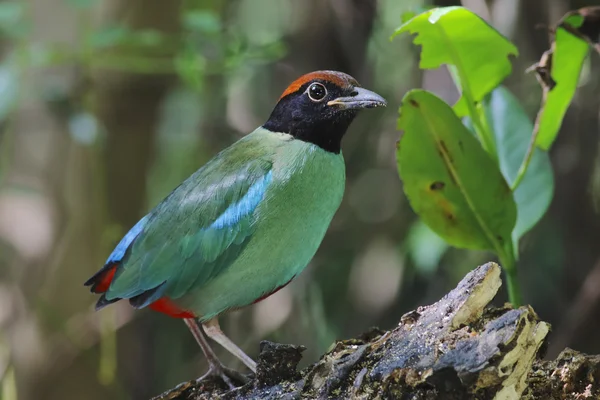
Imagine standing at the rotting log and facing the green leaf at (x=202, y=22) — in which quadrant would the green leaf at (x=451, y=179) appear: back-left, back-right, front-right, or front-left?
front-right

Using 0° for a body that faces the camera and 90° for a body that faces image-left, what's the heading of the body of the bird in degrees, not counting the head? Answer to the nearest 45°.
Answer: approximately 270°

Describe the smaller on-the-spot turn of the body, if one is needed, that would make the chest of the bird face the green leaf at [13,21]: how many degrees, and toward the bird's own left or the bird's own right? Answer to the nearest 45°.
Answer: approximately 90° to the bird's own left

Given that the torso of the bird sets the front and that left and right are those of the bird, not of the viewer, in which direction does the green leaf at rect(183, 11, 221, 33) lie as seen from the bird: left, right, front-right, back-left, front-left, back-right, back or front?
left

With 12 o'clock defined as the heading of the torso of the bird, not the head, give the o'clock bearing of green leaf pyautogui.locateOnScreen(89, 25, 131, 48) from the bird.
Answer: The green leaf is roughly at 9 o'clock from the bird.
